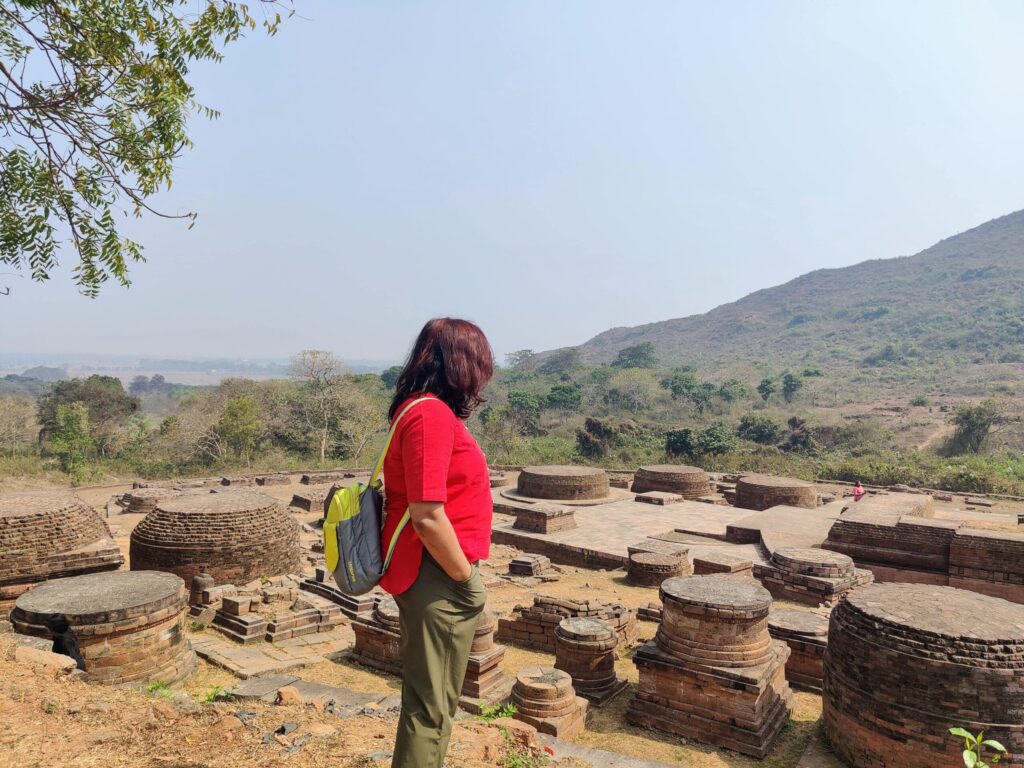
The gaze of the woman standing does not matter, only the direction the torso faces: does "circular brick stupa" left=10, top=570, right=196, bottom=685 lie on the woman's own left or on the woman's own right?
on the woman's own left

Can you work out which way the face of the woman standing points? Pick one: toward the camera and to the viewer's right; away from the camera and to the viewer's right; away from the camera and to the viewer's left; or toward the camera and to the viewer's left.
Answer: away from the camera and to the viewer's right

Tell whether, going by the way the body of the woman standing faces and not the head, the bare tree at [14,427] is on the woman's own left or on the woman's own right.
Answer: on the woman's own left

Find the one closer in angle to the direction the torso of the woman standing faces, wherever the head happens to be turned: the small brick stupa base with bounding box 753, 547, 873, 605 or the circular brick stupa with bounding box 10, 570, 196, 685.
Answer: the small brick stupa base

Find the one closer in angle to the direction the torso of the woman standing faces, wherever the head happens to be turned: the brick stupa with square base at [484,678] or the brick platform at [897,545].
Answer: the brick platform
